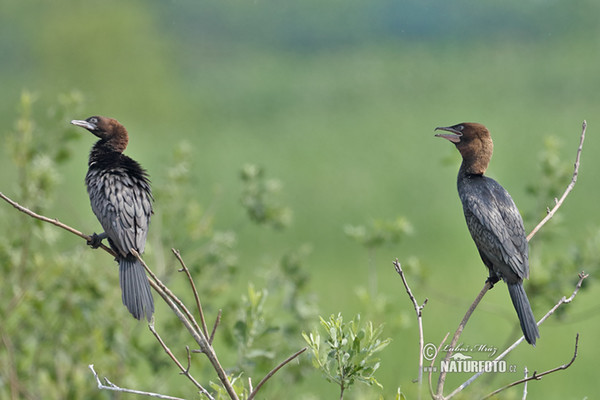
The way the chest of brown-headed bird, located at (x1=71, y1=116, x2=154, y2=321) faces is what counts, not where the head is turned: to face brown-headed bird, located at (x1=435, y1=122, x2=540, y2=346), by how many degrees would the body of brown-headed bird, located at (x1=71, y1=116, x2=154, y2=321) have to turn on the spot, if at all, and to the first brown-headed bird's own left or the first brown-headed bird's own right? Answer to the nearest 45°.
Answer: approximately 135° to the first brown-headed bird's own right

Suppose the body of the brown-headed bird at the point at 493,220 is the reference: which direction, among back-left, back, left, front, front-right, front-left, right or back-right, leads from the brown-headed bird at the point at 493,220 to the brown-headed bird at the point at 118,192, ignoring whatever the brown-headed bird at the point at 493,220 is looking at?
front-left

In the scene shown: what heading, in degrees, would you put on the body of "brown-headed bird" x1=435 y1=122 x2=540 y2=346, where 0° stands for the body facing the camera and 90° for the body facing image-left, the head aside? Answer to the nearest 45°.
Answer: approximately 135°

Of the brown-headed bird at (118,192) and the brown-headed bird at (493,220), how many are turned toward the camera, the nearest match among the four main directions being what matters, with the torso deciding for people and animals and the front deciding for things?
0

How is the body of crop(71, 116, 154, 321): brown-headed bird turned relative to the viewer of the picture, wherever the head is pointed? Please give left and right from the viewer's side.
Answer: facing away from the viewer and to the left of the viewer
